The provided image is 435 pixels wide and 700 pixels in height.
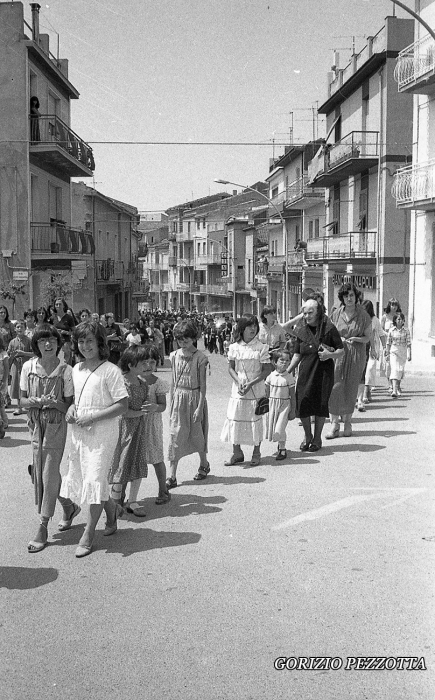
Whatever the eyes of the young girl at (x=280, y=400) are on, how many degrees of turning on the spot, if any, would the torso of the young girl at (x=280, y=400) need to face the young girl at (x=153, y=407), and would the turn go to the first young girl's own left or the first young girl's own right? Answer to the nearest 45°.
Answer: approximately 45° to the first young girl's own right

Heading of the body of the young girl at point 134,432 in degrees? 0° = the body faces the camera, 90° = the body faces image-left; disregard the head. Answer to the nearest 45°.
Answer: approximately 315°

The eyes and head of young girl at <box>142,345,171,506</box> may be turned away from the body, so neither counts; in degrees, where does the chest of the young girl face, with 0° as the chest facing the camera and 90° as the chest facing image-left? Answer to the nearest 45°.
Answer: approximately 45°

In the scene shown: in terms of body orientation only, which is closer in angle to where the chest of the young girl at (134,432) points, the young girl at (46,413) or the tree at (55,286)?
the young girl

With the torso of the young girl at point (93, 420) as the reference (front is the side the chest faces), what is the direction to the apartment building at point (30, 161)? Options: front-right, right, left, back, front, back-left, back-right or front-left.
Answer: back-right

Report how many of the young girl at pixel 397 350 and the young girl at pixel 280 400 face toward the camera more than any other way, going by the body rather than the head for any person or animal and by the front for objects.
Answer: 2

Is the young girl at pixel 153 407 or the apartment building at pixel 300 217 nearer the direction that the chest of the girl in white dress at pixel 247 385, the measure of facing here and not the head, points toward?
the young girl

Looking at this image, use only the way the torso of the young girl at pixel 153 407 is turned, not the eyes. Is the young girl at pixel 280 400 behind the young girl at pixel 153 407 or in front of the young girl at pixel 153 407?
behind
